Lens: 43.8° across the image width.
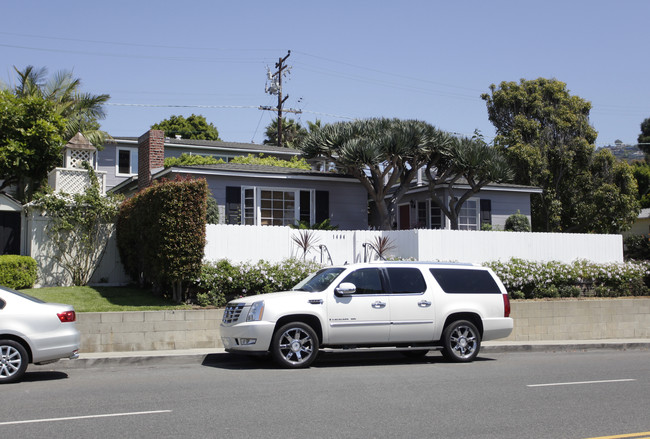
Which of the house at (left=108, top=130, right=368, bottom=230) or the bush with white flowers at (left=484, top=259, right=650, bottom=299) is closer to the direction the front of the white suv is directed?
the house

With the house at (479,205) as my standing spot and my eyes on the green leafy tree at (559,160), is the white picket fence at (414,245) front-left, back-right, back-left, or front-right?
back-right

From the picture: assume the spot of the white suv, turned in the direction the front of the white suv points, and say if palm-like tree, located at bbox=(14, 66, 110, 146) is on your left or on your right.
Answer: on your right

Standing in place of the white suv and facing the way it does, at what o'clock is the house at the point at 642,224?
The house is roughly at 4 o'clock from the white suv.

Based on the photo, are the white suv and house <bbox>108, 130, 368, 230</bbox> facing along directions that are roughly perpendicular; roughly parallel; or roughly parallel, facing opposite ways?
roughly perpendicular

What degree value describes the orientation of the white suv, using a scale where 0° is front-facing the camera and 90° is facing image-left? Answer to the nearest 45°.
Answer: approximately 90°

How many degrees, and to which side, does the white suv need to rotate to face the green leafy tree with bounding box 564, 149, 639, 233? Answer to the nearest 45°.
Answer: approximately 135° to its right

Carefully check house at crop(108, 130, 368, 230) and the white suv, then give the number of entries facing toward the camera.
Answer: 1

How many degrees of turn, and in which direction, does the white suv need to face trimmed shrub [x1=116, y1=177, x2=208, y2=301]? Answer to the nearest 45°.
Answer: approximately 45° to its right
